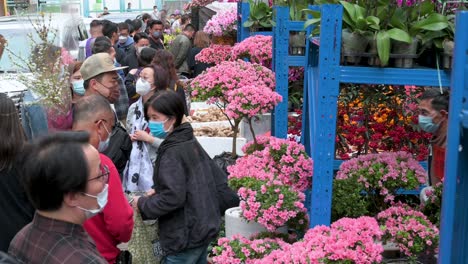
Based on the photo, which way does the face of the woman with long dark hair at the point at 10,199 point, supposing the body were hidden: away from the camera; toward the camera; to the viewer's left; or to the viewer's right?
away from the camera

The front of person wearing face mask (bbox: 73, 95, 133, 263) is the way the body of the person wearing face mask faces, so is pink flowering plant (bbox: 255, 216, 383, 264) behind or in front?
in front

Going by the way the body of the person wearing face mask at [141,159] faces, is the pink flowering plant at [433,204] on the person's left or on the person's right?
on the person's left

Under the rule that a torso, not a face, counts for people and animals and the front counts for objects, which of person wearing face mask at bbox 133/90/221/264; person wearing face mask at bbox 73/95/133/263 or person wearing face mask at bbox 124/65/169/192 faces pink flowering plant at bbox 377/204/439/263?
person wearing face mask at bbox 73/95/133/263

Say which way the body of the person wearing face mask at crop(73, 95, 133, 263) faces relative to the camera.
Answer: to the viewer's right

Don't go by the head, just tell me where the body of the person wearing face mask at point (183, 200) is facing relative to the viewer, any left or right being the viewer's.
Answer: facing to the left of the viewer

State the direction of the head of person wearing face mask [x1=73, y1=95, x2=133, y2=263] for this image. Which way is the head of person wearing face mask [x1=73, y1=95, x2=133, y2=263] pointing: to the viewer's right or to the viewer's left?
to the viewer's right

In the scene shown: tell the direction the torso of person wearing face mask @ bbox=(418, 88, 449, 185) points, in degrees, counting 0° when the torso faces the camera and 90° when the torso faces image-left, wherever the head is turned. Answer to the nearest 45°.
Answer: approximately 45°
